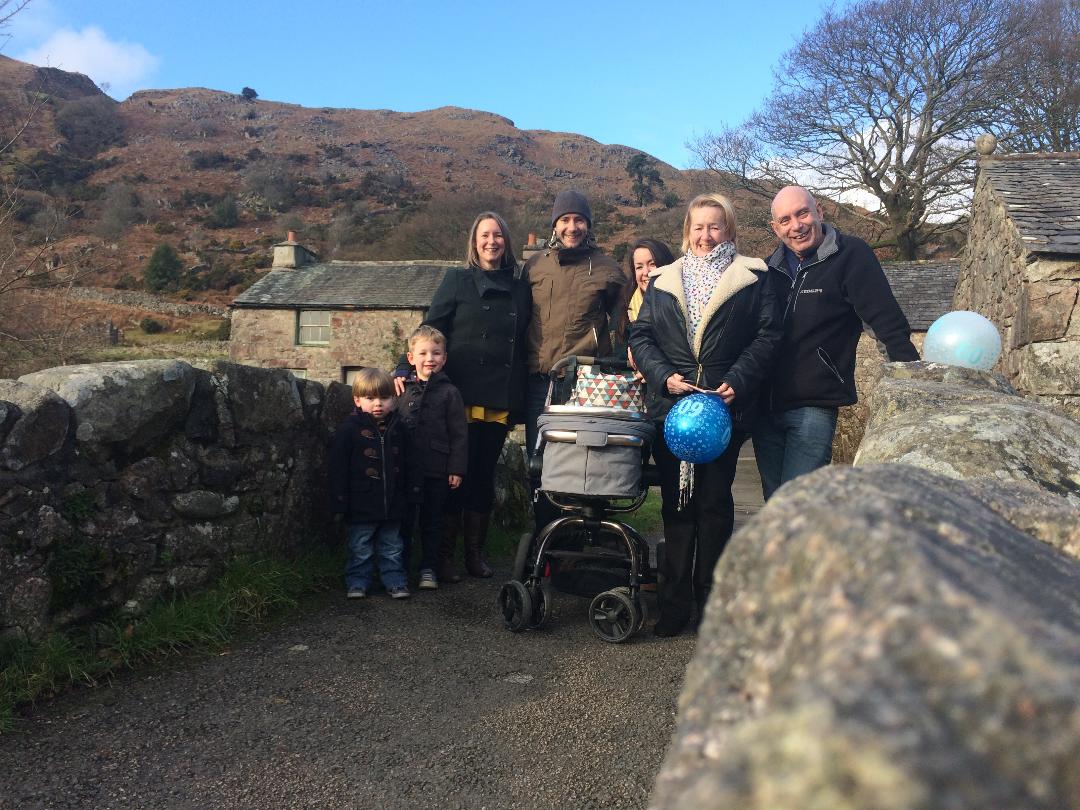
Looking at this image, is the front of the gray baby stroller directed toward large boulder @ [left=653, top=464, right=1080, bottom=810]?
yes

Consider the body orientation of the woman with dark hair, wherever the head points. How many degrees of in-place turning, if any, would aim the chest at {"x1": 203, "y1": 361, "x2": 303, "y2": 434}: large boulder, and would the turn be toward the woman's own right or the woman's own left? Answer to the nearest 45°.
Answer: approximately 90° to the woman's own right

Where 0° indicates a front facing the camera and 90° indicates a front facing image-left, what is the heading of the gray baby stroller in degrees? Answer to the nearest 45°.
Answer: approximately 0°

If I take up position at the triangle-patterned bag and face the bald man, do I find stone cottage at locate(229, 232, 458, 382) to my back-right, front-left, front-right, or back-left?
back-left
